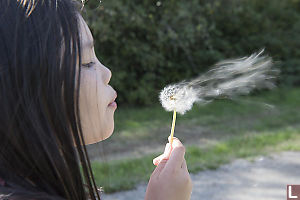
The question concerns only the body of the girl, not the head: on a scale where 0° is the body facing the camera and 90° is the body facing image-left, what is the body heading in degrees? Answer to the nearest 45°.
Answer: approximately 270°
